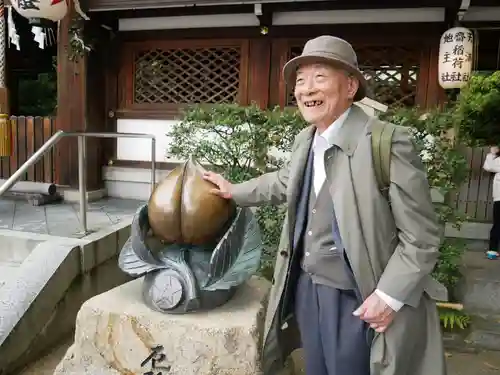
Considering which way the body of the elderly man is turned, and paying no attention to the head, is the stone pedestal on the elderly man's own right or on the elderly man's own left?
on the elderly man's own right

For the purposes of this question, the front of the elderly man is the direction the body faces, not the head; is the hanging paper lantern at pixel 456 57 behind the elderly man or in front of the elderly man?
behind

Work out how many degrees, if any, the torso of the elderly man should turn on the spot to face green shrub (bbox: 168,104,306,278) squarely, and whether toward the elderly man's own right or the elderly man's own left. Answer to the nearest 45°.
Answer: approximately 135° to the elderly man's own right

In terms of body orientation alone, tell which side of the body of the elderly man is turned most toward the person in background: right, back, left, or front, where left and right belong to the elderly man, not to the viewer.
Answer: back

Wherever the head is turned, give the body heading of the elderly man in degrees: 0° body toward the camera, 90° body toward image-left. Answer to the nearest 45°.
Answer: approximately 45°

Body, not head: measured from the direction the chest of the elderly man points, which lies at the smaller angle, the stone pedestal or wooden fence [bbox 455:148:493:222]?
the stone pedestal

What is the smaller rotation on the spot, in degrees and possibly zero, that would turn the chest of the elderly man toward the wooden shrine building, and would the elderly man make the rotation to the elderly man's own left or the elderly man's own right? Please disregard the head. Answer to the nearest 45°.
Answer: approximately 135° to the elderly man's own right

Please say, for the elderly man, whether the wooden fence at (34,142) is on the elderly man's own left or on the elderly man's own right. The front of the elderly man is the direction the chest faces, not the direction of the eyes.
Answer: on the elderly man's own right
